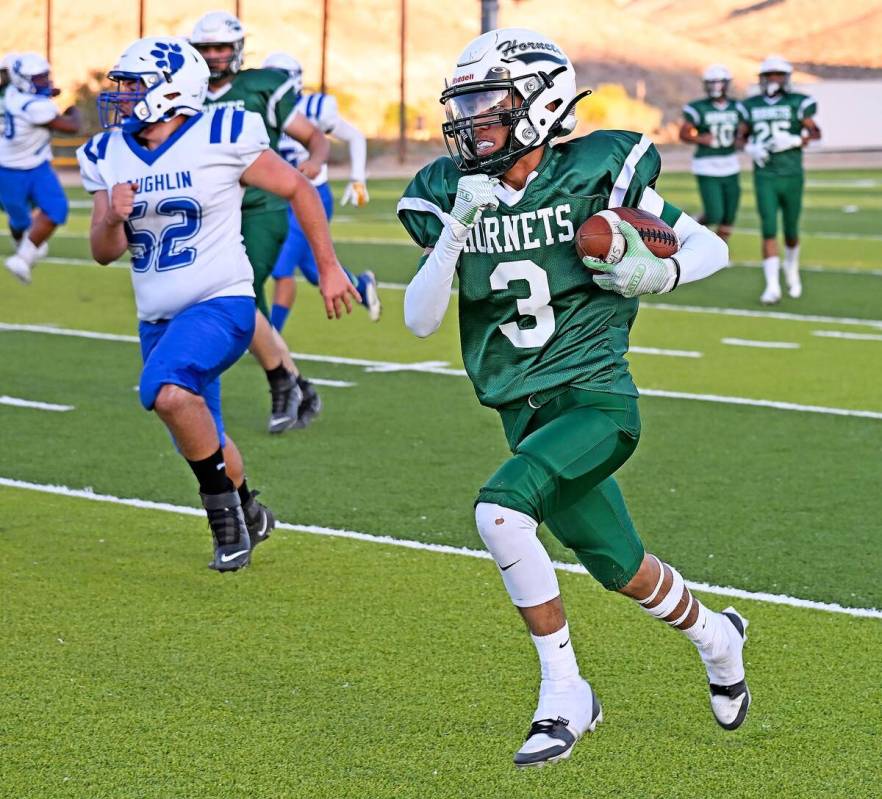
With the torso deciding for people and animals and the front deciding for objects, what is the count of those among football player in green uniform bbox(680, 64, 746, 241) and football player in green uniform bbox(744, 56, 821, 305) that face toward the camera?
2

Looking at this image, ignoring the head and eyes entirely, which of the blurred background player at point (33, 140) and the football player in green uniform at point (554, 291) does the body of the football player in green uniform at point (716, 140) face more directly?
the football player in green uniform

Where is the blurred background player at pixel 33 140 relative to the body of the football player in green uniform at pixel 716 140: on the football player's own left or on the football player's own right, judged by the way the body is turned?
on the football player's own right

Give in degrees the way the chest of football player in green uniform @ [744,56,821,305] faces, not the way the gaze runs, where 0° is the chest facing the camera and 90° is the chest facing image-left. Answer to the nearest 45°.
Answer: approximately 0°

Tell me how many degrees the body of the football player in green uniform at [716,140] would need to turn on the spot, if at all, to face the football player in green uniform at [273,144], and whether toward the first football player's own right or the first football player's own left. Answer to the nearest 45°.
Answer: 0° — they already face them

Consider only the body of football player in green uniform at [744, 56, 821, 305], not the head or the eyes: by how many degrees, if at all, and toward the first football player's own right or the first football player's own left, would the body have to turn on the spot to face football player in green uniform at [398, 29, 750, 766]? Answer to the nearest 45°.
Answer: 0° — they already face them

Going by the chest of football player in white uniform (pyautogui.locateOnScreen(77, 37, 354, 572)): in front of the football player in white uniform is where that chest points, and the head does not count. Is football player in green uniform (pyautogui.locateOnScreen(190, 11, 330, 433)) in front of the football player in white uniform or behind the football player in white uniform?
behind

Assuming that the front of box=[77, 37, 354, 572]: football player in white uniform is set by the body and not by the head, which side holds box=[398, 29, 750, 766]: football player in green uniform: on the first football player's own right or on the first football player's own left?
on the first football player's own left

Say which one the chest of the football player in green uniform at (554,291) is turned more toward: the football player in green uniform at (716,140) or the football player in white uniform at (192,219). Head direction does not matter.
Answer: the football player in white uniform

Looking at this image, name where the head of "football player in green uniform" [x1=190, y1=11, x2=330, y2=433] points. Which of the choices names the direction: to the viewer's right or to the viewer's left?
to the viewer's left

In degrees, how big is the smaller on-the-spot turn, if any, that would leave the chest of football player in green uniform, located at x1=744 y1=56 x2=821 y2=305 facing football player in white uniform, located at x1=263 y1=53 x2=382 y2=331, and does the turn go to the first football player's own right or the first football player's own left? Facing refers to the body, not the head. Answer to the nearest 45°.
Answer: approximately 45° to the first football player's own right
